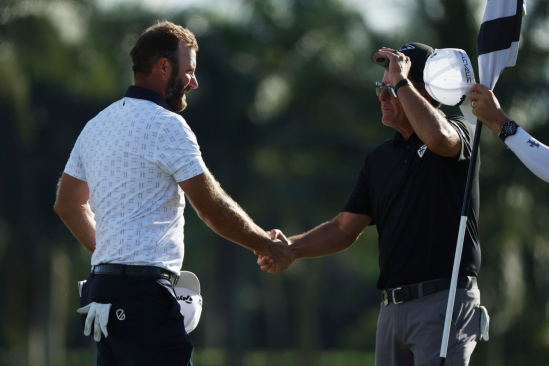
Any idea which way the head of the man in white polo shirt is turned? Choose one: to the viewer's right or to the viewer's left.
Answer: to the viewer's right

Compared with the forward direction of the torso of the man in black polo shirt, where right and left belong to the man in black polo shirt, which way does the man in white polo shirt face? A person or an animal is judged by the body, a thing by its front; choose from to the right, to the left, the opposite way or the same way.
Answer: the opposite way

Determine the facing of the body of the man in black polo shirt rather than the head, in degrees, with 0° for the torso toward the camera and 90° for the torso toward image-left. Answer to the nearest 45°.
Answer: approximately 45°

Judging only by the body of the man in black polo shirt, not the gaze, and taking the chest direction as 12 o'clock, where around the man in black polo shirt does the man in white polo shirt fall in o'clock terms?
The man in white polo shirt is roughly at 1 o'clock from the man in black polo shirt.

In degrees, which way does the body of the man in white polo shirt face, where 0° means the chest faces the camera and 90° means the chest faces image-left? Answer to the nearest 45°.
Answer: approximately 225°
